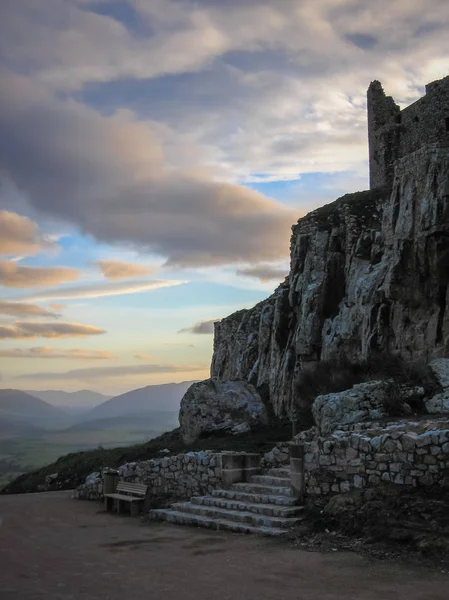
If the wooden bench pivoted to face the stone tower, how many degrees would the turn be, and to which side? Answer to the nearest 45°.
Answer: approximately 180°

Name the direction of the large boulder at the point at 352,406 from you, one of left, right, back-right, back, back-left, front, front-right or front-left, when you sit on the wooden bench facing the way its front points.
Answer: back-left

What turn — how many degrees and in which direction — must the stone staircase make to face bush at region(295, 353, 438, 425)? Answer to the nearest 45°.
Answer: approximately 180°

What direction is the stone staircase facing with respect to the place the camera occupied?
facing the viewer and to the left of the viewer

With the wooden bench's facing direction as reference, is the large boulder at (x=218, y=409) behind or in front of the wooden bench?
behind

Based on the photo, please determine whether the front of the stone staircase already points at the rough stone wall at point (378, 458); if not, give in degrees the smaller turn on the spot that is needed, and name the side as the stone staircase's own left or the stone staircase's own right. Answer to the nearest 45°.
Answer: approximately 90° to the stone staircase's own left

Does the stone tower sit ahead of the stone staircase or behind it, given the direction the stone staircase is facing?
behind

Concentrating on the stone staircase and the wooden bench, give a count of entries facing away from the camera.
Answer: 0

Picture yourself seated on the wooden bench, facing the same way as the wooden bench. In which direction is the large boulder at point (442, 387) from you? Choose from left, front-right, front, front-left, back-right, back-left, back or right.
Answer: back-left

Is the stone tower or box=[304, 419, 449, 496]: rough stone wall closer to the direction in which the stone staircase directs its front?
the rough stone wall
